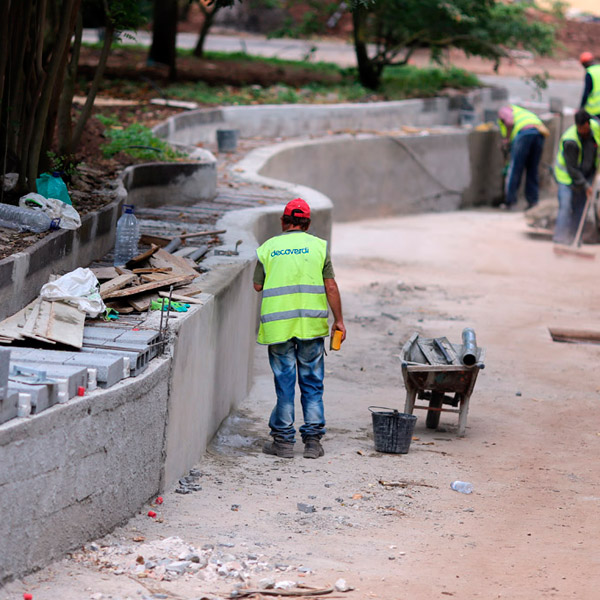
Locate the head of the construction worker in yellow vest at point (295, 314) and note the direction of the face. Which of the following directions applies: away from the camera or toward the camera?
away from the camera

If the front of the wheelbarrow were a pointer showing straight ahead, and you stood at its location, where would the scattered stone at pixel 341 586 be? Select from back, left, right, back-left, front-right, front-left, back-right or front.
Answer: back

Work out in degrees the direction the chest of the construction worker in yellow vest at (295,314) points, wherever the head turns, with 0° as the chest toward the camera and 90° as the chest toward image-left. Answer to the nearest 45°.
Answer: approximately 180°

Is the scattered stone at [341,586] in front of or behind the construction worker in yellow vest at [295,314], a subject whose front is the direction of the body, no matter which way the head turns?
behind

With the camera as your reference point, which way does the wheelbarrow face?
facing away from the viewer

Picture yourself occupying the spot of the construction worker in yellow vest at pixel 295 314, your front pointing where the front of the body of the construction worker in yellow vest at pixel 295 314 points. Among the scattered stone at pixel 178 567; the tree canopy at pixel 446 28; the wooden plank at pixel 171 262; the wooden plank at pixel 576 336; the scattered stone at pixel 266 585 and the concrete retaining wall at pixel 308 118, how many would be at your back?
2

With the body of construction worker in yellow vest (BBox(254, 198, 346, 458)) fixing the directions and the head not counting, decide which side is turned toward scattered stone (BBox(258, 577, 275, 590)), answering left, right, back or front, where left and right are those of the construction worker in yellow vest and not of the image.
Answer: back
